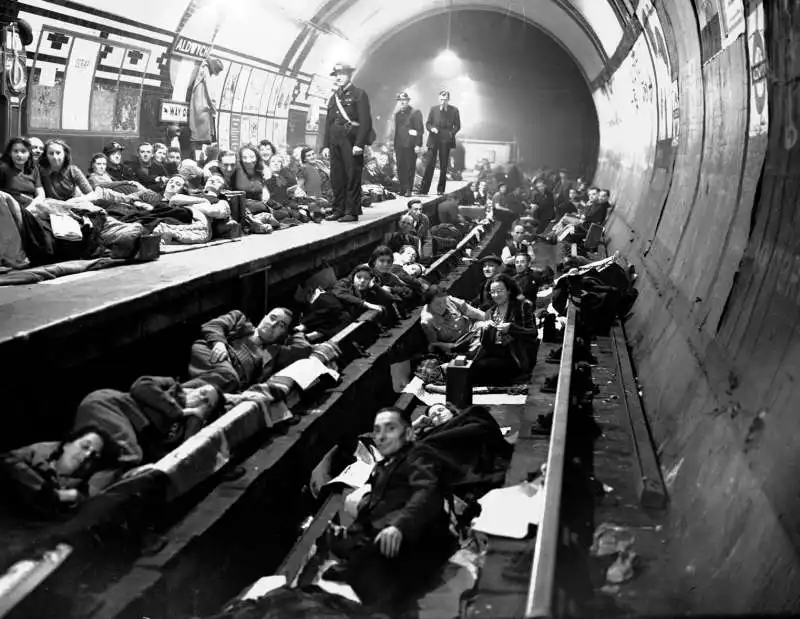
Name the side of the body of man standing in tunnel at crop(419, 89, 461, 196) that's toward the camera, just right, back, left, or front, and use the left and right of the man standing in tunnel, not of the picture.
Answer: front

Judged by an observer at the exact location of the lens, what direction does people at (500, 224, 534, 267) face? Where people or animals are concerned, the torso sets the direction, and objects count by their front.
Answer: facing the viewer

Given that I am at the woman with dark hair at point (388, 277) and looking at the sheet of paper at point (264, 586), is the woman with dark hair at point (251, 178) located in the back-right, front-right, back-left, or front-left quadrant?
back-right

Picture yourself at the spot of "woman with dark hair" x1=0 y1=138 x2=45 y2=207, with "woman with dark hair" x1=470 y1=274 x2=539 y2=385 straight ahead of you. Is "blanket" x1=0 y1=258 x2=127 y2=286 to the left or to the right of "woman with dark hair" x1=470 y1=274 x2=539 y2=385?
right

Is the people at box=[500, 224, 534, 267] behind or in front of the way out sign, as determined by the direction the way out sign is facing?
in front

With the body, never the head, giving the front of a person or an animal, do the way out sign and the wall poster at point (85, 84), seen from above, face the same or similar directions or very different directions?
same or similar directions

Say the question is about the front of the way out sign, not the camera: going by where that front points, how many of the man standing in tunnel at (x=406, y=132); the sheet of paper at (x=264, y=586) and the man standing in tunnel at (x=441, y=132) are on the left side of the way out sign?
2

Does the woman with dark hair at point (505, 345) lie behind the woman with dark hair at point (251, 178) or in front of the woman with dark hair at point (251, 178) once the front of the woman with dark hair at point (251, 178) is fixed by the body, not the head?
in front

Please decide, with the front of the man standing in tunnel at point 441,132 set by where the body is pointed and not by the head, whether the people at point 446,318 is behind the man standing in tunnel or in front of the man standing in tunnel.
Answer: in front

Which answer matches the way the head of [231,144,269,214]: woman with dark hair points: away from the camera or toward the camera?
toward the camera

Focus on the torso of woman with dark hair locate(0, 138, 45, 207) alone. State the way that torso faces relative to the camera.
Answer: toward the camera
